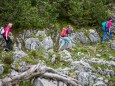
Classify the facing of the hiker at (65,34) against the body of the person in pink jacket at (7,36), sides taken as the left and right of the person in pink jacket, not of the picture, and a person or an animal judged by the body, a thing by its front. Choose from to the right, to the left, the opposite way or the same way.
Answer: the same way
